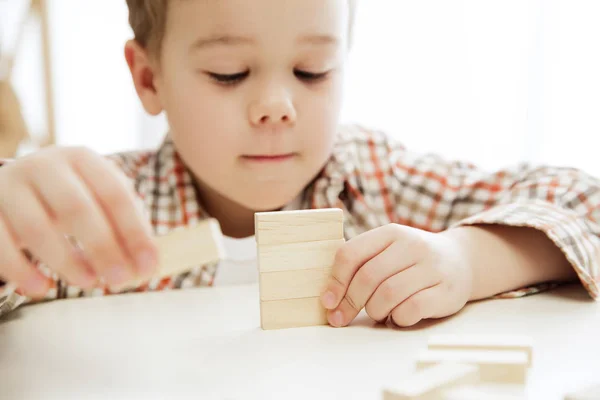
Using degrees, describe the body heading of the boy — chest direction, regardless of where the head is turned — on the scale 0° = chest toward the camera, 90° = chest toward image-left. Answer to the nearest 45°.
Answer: approximately 0°
